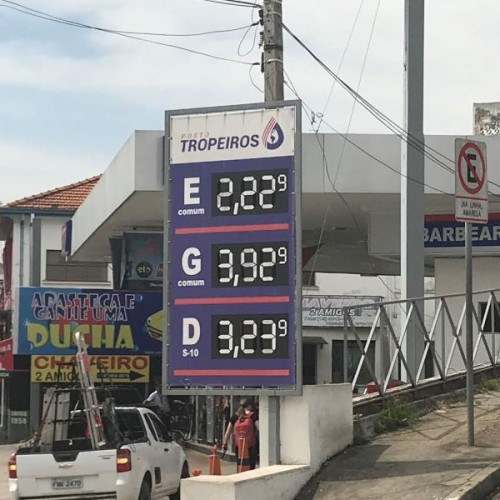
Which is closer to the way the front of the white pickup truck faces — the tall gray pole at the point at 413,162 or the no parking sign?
the tall gray pole

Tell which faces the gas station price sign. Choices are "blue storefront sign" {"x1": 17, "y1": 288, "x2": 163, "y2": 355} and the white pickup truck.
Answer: the blue storefront sign

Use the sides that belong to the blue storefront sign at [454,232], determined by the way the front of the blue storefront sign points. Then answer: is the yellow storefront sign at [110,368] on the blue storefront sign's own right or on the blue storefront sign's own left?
on the blue storefront sign's own right

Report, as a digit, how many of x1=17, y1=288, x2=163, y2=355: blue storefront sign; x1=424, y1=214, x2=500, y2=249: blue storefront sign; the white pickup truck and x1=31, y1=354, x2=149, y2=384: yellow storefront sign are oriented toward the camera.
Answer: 3

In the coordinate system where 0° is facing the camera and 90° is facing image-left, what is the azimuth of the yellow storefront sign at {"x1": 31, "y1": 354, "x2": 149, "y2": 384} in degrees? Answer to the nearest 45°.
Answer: approximately 0°

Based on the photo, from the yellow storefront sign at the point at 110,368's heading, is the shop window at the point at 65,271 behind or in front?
behind

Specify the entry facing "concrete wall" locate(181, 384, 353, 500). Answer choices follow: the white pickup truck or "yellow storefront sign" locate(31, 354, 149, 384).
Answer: the yellow storefront sign

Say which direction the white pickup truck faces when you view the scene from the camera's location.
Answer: facing away from the viewer and to the right of the viewer

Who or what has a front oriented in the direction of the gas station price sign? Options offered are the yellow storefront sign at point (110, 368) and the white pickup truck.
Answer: the yellow storefront sign
